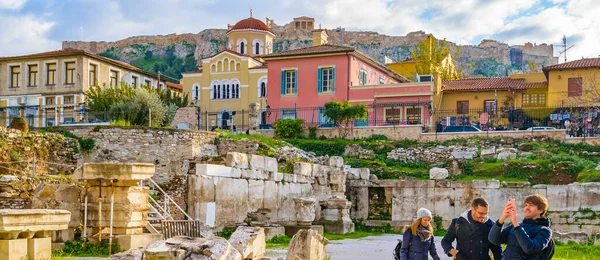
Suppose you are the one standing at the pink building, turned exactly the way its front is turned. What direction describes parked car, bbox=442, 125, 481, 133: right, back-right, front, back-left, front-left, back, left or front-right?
front-left

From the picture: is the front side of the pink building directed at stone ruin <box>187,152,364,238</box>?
yes

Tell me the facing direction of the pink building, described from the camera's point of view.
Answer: facing the viewer

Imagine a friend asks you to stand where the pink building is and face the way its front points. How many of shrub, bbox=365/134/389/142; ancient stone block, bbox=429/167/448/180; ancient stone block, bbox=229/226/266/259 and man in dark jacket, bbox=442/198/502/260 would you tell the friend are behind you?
0

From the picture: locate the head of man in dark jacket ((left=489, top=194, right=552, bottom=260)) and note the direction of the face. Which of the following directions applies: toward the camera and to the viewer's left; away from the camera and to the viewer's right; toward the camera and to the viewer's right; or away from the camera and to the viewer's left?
toward the camera and to the viewer's left

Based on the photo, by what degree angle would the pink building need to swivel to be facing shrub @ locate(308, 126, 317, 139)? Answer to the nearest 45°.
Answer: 0° — it already faces it

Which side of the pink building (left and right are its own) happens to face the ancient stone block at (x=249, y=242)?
front

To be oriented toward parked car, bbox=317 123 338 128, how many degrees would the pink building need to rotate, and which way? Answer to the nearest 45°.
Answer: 0° — it already faces it

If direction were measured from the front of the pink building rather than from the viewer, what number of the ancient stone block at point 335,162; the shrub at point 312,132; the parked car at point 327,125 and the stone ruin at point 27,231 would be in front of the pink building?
4

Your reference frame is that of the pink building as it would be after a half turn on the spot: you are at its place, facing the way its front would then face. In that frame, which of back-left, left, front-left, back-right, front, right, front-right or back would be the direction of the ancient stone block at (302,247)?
back

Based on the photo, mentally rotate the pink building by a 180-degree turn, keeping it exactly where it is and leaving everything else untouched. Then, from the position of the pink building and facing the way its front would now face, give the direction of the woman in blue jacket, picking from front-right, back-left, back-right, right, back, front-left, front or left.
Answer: back

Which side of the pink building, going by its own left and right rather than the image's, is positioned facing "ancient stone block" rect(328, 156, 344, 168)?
front

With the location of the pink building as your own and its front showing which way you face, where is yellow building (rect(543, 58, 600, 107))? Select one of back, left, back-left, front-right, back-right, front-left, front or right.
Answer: left

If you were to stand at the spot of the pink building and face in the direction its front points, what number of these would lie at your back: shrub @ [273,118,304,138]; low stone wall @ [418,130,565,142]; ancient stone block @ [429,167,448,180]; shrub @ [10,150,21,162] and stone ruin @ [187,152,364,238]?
0

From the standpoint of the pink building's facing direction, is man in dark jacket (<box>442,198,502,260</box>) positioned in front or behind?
in front

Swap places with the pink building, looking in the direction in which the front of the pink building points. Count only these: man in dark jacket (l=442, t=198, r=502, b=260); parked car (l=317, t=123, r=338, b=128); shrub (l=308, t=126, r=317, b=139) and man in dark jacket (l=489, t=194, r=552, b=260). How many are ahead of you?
4

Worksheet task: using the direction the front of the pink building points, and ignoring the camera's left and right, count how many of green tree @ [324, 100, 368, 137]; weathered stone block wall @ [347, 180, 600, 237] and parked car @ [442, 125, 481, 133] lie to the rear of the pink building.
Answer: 0

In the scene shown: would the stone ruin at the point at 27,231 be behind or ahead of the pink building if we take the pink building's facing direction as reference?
ahead
